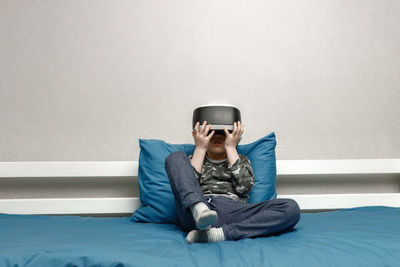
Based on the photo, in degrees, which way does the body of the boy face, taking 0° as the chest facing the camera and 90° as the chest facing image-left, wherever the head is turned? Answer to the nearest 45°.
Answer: approximately 0°
